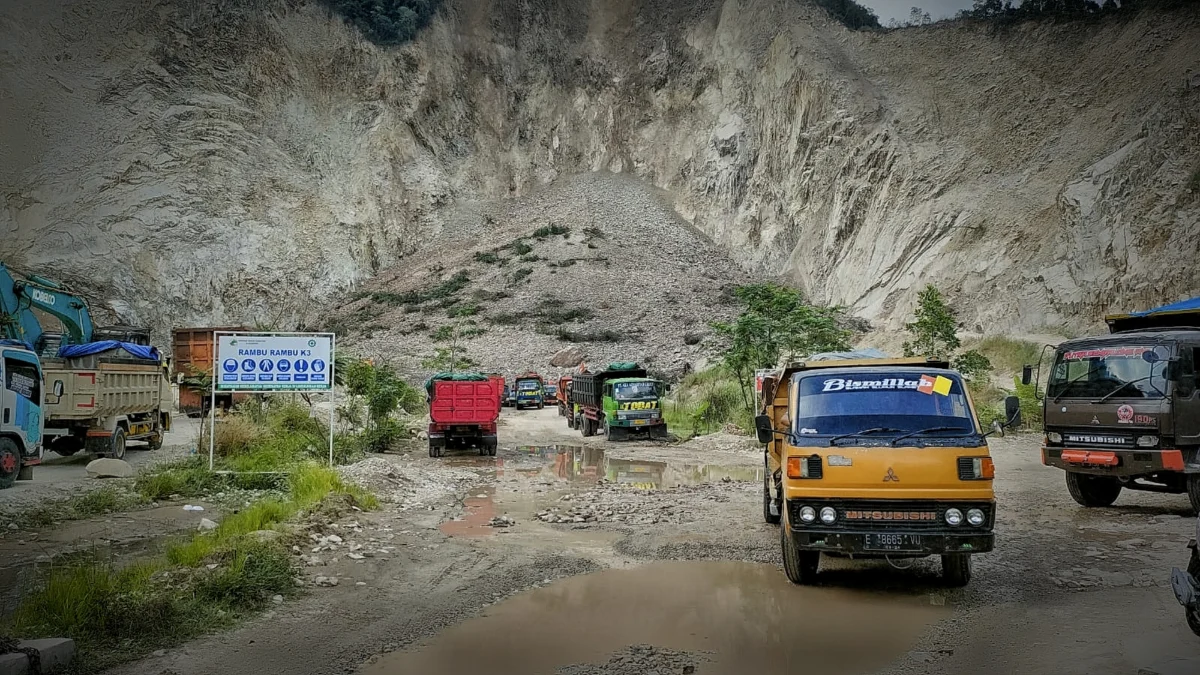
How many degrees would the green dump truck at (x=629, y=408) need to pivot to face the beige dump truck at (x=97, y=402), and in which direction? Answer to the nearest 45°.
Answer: approximately 90° to its right

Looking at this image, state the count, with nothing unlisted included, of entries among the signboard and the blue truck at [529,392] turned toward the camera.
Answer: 2

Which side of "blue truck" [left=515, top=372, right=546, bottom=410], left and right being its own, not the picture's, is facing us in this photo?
front

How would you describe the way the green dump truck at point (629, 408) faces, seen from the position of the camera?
facing the viewer and to the right of the viewer

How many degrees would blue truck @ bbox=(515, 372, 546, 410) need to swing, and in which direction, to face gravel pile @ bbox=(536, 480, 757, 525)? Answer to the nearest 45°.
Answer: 0° — it already faces it

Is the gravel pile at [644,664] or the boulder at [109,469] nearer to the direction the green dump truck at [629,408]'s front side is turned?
the gravel pile

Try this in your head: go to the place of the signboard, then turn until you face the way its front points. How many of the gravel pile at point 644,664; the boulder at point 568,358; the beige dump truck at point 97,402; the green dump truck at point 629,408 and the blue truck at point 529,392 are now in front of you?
1

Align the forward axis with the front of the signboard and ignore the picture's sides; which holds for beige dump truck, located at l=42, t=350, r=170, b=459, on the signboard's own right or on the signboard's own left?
on the signboard's own right

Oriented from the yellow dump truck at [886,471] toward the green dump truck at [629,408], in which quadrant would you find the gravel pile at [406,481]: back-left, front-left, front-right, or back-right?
front-left

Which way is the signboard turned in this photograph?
toward the camera

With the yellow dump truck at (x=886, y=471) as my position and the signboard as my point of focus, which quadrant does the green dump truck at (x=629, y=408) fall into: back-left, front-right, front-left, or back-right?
front-right

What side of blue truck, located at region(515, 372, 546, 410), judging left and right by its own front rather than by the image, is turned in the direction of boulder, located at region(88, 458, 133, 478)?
front

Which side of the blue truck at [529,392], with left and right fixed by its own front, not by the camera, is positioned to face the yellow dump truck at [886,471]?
front

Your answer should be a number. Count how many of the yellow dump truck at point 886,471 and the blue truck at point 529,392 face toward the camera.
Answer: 2

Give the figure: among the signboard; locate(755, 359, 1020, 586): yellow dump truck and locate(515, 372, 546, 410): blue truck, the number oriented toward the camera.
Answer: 3

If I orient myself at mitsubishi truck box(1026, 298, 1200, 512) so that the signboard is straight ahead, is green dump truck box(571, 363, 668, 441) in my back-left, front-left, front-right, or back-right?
front-right
